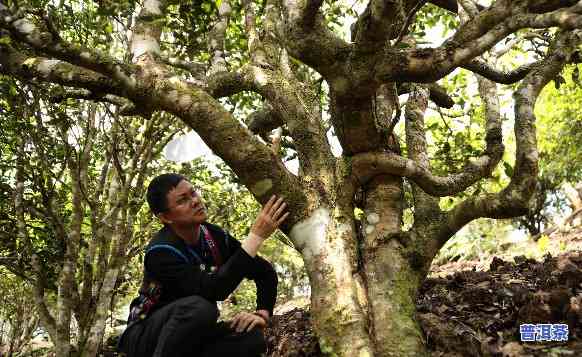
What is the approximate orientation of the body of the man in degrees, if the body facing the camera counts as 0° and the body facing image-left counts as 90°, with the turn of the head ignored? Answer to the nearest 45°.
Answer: approximately 315°

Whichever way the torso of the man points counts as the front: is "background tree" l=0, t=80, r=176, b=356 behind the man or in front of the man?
behind
